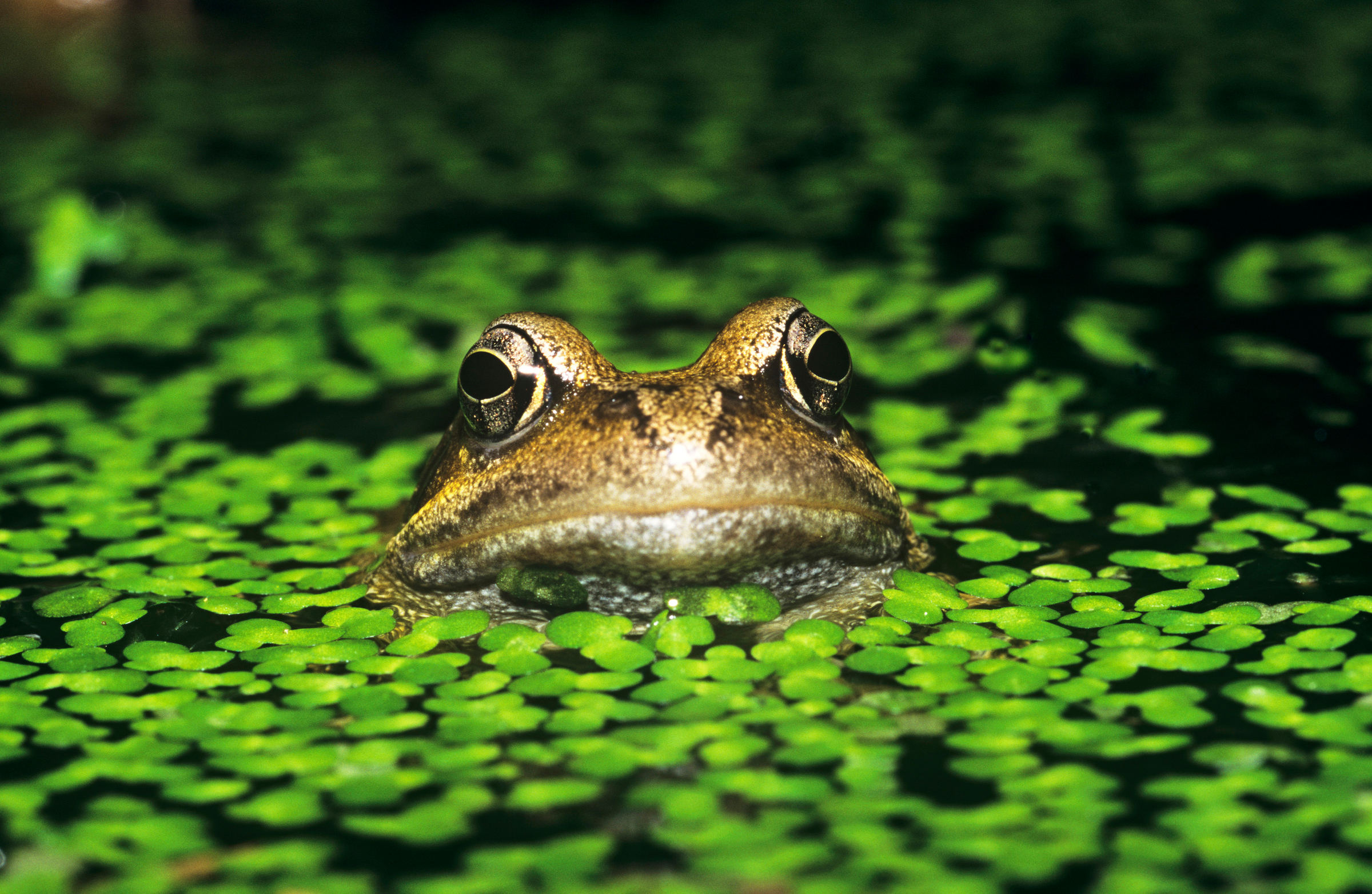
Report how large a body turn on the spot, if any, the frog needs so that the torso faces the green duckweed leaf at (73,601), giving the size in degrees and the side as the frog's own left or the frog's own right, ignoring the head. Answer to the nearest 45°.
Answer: approximately 90° to the frog's own right

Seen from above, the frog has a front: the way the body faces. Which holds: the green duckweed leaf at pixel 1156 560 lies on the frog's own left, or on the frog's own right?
on the frog's own left

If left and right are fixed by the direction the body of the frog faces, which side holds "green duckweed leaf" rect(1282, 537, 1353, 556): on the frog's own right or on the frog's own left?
on the frog's own left

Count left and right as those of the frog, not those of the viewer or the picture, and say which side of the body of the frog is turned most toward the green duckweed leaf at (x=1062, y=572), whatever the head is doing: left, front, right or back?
left

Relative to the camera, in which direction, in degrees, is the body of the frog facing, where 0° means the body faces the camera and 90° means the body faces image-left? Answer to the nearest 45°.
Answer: approximately 0°

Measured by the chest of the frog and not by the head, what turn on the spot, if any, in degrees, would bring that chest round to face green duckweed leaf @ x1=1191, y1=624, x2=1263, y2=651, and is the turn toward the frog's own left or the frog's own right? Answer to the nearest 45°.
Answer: approximately 90° to the frog's own left

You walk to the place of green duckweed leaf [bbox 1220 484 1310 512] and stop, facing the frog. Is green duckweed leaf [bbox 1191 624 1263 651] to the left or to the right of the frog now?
left

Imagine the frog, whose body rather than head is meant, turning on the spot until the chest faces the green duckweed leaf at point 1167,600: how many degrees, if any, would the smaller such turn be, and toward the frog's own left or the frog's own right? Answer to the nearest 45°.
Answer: approximately 90° to the frog's own left
